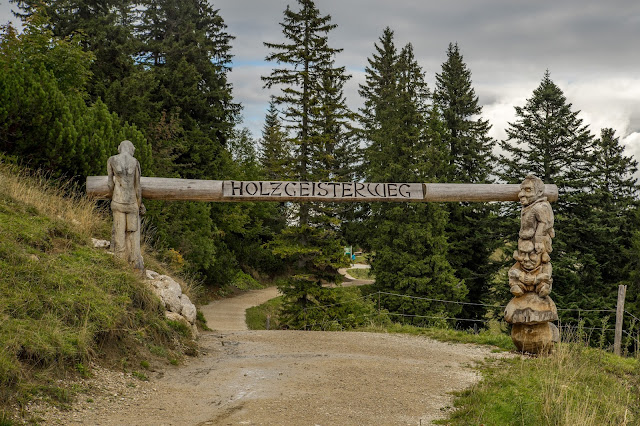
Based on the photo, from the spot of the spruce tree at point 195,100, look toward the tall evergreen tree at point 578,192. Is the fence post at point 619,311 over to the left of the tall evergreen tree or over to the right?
right

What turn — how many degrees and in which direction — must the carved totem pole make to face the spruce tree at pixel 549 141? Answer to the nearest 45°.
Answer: approximately 135° to its right

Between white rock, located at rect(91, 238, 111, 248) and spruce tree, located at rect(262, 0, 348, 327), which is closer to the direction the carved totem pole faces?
the white rock

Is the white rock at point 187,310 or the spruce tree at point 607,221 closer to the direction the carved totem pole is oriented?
the white rock

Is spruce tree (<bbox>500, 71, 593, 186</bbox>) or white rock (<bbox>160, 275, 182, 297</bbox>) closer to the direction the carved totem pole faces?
the white rock

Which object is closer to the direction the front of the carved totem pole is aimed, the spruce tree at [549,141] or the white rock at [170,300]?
the white rock

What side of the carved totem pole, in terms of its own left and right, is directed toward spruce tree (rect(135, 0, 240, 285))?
right

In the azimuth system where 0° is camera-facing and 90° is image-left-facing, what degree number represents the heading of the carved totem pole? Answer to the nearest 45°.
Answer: approximately 45°

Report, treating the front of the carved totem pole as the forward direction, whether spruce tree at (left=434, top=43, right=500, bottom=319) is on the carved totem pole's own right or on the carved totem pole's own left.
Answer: on the carved totem pole's own right

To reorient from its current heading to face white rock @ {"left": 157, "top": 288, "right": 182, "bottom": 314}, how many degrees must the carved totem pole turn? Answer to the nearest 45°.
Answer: approximately 45° to its right

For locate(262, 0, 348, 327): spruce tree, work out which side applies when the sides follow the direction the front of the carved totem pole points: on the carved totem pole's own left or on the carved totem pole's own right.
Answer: on the carved totem pole's own right
